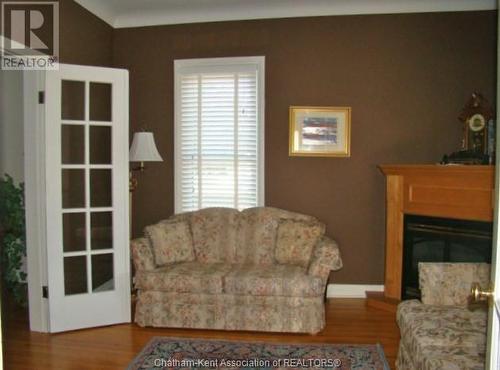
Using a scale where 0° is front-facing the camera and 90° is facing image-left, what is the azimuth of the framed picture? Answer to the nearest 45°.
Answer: approximately 0°

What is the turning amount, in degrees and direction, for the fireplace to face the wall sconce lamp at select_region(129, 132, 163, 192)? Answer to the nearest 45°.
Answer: approximately 45° to its right

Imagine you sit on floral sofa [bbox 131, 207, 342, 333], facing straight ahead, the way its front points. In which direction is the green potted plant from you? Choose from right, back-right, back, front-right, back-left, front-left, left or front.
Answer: right

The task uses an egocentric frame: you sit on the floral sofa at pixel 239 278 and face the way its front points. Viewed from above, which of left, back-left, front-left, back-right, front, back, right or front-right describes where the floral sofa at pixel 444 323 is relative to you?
front-left

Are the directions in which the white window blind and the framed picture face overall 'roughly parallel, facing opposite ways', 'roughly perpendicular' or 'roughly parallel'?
roughly parallel

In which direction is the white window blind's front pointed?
toward the camera

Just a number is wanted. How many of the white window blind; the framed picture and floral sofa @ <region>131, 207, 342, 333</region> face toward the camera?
3

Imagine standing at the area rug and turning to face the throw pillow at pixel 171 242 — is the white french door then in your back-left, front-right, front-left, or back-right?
front-left

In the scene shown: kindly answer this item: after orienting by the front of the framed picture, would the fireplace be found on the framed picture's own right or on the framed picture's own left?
on the framed picture's own left

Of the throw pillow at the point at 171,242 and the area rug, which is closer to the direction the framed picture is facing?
the area rug

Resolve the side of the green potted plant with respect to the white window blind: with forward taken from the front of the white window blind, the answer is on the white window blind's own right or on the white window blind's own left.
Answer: on the white window blind's own right

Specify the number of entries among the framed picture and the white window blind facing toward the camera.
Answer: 2

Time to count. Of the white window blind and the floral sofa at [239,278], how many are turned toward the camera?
2

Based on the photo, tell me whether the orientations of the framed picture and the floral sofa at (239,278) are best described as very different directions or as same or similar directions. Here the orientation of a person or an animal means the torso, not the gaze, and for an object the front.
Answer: same or similar directions

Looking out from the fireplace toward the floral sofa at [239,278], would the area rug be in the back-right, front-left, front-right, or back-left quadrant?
front-left

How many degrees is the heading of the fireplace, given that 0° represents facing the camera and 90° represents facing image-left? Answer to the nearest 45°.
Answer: approximately 45°
